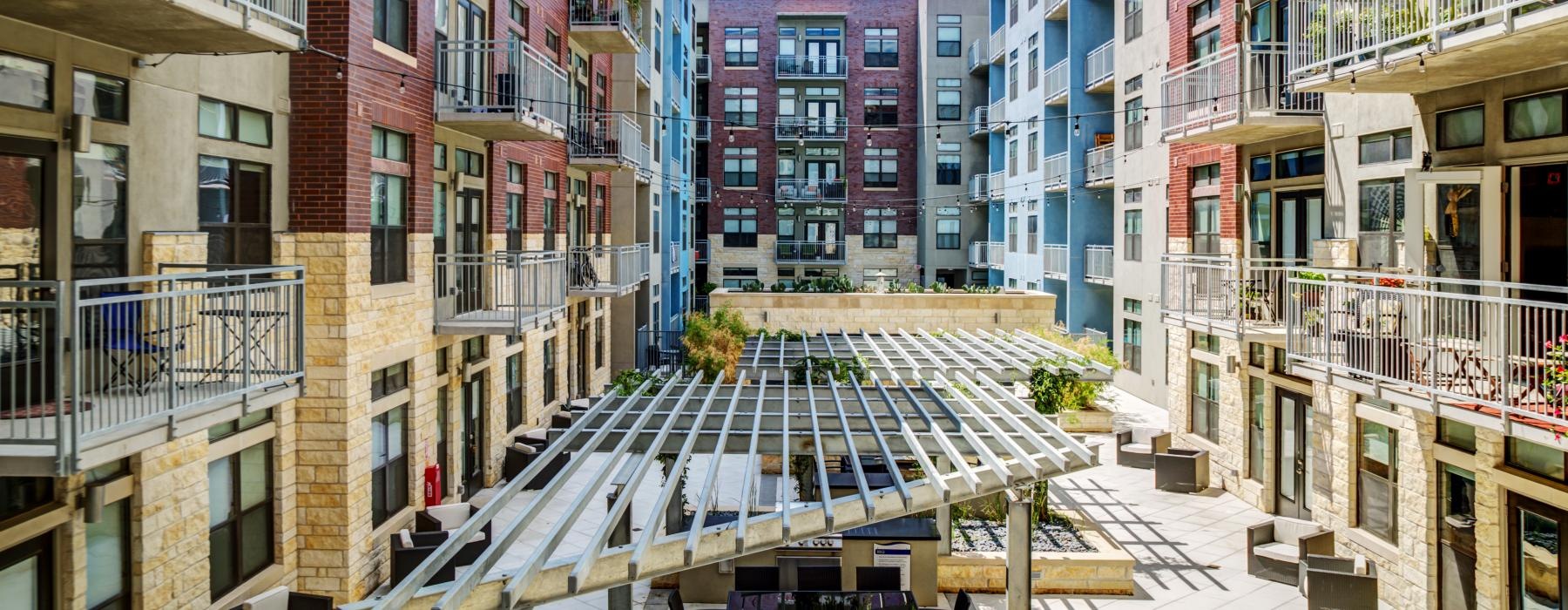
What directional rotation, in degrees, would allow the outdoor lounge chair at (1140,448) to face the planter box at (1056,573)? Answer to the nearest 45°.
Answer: approximately 45° to its left

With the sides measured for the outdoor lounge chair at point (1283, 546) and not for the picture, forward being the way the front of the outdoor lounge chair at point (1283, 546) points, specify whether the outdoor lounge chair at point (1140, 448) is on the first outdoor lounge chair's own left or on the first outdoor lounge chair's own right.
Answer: on the first outdoor lounge chair's own right

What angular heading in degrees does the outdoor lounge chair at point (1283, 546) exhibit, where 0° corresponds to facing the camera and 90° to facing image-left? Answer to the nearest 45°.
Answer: approximately 45°

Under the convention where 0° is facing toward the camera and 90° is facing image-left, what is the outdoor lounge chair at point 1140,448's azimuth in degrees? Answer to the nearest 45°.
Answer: approximately 45°

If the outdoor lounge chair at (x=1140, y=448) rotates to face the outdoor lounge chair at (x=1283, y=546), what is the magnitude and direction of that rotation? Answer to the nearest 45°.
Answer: approximately 45° to its left
